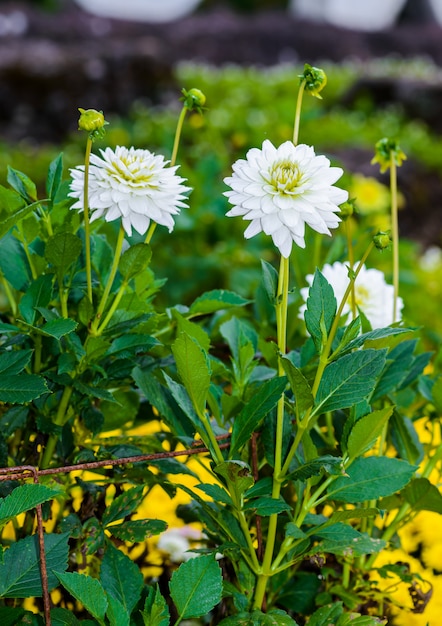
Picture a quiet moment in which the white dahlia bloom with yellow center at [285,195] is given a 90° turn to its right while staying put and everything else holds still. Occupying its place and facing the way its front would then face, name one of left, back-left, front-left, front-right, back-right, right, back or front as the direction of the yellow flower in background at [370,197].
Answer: right

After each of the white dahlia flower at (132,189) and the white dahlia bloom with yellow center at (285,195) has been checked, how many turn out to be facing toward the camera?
2

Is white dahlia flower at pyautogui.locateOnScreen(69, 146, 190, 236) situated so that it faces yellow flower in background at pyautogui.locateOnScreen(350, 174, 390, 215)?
no

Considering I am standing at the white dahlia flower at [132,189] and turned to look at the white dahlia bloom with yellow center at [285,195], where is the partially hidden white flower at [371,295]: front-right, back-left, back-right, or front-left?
front-left

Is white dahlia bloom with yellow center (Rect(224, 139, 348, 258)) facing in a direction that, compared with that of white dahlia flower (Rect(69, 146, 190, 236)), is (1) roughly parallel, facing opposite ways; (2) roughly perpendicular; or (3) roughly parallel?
roughly parallel

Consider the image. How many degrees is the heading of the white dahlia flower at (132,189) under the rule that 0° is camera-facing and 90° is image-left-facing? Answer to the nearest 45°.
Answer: approximately 0°
